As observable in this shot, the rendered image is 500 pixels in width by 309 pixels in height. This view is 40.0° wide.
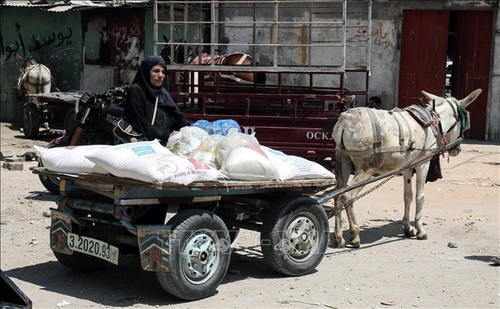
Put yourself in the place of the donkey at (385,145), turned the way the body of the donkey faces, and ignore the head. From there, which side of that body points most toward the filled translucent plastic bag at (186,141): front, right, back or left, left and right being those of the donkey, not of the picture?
back

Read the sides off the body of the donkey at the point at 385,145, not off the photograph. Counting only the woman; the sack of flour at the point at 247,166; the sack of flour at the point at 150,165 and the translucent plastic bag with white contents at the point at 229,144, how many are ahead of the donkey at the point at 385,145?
0

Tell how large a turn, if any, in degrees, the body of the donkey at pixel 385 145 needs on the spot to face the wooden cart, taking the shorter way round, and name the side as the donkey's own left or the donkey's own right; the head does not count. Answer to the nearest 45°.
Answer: approximately 180°

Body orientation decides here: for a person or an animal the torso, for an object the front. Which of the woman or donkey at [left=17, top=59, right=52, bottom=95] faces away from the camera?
the donkey

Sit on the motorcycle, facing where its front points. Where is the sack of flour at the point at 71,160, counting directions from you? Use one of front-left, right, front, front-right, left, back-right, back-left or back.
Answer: front-left

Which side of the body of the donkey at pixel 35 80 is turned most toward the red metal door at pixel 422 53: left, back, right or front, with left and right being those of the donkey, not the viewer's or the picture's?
right

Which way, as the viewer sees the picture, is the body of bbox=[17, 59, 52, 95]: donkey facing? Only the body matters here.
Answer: away from the camera

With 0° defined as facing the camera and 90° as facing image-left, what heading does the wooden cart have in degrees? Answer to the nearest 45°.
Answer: approximately 225°

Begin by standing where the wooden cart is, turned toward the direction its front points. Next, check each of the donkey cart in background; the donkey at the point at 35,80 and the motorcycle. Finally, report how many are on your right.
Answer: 0

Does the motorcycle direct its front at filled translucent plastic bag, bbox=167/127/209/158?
no

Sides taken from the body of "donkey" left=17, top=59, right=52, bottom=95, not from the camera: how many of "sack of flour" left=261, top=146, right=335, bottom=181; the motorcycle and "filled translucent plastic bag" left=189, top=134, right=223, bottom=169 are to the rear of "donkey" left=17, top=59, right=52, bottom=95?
3

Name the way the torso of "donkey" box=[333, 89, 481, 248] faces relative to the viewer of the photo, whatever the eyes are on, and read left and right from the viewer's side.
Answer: facing away from the viewer and to the right of the viewer

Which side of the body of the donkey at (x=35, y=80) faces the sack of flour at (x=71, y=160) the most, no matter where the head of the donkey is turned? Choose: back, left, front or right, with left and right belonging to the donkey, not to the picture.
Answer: back
